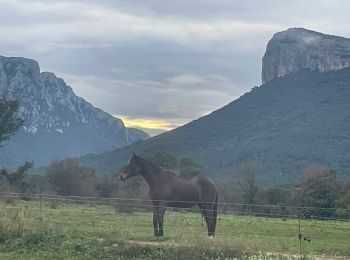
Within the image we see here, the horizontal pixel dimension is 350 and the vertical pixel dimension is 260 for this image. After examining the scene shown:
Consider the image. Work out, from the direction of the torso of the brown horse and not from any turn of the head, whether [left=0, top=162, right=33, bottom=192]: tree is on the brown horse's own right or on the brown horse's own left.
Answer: on the brown horse's own right

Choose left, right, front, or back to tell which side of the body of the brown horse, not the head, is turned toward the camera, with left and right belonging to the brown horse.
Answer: left

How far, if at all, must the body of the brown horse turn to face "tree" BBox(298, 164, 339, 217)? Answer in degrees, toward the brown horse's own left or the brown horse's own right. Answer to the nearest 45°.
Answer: approximately 135° to the brown horse's own right
